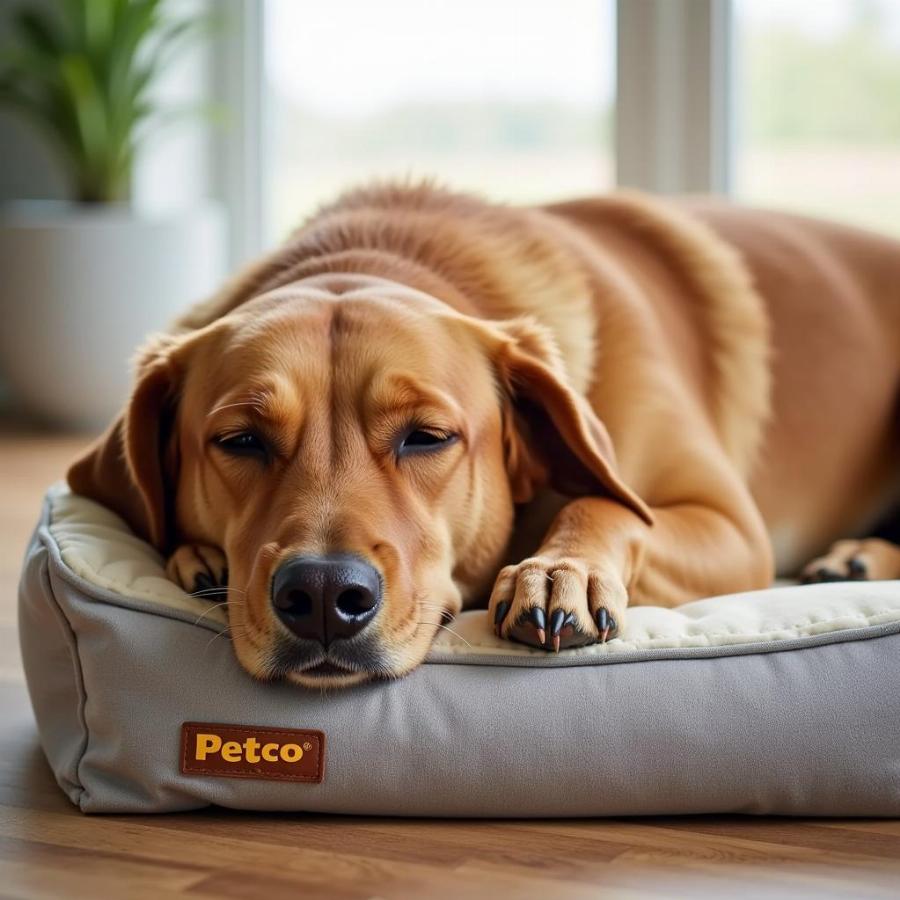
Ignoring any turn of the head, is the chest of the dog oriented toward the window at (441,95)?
no

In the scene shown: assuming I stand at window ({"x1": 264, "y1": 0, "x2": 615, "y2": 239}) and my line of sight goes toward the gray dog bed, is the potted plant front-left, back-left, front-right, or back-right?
front-right

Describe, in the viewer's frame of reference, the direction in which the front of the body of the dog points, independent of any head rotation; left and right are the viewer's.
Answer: facing the viewer and to the left of the viewer

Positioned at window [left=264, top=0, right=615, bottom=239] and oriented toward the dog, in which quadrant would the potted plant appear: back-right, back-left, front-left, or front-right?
front-right

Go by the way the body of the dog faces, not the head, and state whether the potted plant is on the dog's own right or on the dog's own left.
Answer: on the dog's own right
